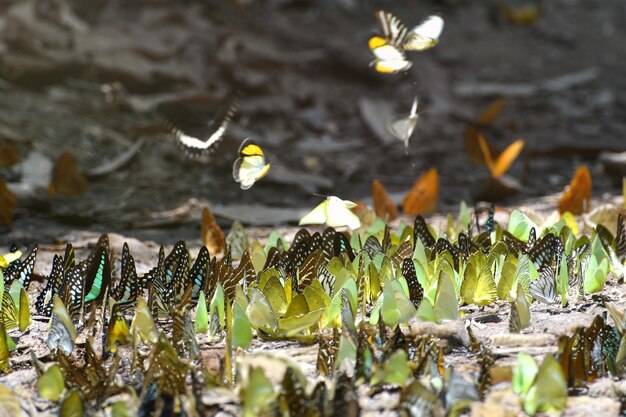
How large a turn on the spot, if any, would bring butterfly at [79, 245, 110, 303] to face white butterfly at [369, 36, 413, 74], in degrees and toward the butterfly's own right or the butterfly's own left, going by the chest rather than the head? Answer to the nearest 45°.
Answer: approximately 180°

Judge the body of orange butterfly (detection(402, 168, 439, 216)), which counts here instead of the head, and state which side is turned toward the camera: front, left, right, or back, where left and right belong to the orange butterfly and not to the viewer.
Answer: left

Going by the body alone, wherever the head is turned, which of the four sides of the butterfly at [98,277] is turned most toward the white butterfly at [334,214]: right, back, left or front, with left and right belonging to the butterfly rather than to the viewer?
back

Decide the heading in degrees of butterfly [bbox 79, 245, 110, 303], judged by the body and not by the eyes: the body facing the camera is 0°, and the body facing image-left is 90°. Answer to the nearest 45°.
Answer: approximately 90°

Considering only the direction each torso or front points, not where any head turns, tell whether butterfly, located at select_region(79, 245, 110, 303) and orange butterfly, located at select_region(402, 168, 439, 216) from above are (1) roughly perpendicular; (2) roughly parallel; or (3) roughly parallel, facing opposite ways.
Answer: roughly parallel

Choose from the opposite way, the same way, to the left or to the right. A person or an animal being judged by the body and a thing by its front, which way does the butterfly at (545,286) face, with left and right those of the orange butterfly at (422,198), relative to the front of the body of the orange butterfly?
the opposite way
